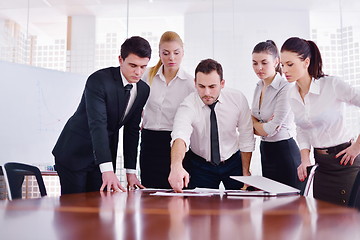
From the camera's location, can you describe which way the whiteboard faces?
facing the viewer and to the right of the viewer

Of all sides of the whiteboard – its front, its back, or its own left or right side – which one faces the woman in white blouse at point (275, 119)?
front

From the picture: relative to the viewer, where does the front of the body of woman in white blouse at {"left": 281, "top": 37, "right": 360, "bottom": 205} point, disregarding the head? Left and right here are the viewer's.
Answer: facing the viewer and to the left of the viewer

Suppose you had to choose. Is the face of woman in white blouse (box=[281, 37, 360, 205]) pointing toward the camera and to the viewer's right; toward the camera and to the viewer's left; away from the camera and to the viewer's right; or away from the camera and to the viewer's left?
toward the camera and to the viewer's left

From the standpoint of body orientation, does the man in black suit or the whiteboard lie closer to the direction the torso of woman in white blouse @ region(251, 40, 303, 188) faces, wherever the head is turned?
the man in black suit

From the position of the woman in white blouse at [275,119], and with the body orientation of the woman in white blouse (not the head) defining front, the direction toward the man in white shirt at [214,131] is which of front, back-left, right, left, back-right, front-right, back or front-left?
front

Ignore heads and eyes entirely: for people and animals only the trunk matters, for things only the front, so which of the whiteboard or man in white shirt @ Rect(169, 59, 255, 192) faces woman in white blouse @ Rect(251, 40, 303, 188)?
the whiteboard

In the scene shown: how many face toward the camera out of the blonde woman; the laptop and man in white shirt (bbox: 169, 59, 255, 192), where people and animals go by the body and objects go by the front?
2

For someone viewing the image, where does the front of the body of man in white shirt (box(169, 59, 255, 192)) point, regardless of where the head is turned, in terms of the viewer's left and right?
facing the viewer

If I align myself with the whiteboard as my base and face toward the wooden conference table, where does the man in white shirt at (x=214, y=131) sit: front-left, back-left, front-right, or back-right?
front-left

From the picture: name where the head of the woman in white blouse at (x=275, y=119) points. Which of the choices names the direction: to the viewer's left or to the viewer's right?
to the viewer's left

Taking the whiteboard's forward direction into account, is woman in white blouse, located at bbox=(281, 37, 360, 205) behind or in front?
in front

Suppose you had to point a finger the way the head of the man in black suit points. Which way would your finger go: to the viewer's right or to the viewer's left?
to the viewer's right
